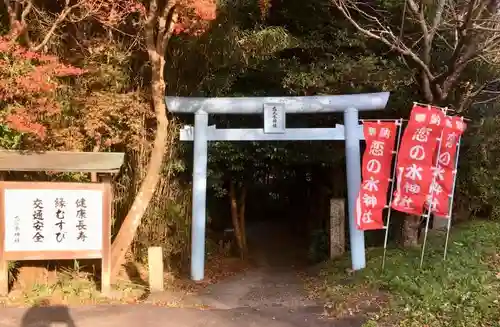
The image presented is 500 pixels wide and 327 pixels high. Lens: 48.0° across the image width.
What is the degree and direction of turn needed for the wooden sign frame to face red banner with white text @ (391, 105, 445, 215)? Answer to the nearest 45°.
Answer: approximately 90° to its left

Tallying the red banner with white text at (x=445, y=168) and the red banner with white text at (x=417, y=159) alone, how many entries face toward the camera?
2

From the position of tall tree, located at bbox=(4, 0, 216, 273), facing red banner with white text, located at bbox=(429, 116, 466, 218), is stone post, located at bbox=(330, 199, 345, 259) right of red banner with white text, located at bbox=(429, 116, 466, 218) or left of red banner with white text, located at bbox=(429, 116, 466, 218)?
left

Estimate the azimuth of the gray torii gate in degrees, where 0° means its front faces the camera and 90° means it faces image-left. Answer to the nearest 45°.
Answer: approximately 0°

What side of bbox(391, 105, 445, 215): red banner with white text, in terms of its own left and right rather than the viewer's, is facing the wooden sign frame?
right

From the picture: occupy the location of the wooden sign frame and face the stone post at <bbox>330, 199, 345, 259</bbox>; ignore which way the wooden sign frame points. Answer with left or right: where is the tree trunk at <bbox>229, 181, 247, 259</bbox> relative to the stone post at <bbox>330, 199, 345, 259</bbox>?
left

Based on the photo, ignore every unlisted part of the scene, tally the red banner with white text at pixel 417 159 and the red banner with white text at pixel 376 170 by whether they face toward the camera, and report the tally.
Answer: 2
